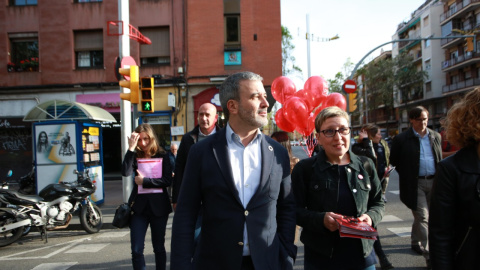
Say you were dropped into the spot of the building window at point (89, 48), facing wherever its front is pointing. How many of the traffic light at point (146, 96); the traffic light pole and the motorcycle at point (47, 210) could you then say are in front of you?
3

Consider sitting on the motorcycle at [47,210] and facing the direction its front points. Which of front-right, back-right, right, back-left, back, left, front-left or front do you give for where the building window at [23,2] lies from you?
left

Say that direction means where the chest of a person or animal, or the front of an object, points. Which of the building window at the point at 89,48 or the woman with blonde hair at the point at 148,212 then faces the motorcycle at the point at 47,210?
the building window

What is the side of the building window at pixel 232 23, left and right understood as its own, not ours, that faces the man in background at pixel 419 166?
front

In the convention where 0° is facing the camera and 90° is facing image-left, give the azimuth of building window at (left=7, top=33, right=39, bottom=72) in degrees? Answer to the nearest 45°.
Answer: approximately 0°

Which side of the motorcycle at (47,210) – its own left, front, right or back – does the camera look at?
right

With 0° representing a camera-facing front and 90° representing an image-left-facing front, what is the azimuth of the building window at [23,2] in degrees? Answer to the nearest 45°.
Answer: approximately 0°

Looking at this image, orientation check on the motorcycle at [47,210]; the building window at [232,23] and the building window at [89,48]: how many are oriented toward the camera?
2

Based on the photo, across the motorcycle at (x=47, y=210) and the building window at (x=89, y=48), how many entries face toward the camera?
1

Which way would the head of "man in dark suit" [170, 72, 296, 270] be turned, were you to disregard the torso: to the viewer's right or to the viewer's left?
to the viewer's right
